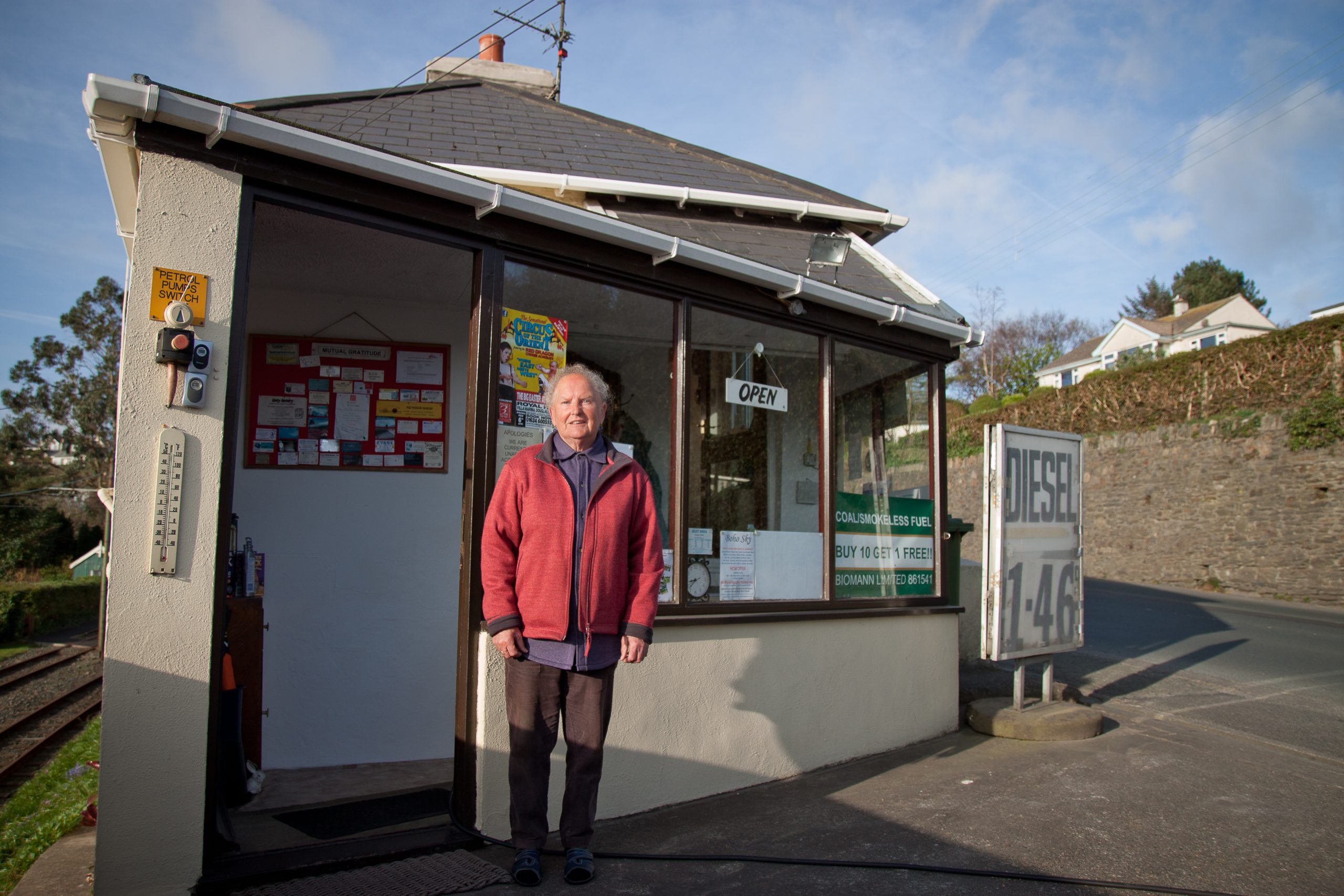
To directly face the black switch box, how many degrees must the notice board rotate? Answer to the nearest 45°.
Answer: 0° — it already faces it

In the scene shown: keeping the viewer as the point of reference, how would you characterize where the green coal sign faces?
facing the viewer and to the right of the viewer

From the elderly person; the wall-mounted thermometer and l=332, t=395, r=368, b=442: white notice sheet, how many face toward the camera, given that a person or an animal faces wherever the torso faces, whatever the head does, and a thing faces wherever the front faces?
3

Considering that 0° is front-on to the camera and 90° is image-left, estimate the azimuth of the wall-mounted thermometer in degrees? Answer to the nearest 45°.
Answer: approximately 0°

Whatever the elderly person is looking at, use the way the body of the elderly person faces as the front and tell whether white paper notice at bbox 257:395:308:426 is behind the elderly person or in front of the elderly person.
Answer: behind

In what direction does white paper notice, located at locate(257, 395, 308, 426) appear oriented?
toward the camera

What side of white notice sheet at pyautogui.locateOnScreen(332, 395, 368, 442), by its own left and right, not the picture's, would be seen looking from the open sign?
left

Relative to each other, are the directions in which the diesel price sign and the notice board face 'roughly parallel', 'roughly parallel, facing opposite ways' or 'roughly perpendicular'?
roughly parallel

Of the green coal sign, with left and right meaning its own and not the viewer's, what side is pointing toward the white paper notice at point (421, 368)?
right

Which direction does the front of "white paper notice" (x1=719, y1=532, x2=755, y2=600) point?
toward the camera

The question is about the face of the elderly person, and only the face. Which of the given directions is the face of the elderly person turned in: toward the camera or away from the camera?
toward the camera

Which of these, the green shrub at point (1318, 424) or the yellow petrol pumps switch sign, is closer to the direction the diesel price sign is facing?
the yellow petrol pumps switch sign

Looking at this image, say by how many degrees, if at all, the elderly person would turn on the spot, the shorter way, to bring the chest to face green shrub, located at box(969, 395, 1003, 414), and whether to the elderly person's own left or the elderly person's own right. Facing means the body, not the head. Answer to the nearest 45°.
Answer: approximately 135° to the elderly person's own left

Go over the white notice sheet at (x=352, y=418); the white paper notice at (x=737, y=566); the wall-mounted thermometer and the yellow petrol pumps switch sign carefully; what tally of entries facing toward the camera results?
4
